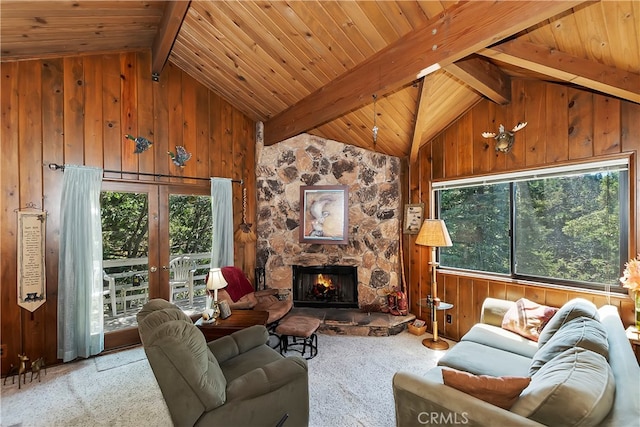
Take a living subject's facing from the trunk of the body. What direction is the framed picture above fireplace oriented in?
toward the camera

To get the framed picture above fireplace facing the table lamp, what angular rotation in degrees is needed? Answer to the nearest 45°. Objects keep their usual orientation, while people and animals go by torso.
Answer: approximately 45° to its right

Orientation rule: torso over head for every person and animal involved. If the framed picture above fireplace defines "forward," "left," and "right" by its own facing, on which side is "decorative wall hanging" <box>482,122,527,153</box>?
on its left

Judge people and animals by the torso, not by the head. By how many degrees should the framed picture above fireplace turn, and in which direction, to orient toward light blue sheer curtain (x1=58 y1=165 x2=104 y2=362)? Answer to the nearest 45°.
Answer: approximately 45° to its right

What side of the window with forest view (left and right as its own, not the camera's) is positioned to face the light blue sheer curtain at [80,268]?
front

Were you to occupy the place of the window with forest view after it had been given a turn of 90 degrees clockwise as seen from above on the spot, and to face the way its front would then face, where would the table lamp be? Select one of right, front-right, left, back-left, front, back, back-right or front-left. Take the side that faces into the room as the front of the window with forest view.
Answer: left

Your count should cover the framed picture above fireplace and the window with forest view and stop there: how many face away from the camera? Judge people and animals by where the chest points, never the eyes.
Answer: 0

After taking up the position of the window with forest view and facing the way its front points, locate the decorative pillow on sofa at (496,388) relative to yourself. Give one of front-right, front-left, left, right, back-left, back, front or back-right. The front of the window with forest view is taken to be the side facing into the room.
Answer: front-left

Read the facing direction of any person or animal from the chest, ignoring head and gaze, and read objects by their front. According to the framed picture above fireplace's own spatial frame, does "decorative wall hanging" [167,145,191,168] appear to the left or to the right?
on its right

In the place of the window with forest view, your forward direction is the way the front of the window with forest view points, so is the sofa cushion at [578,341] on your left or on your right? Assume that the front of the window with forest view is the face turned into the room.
on your left

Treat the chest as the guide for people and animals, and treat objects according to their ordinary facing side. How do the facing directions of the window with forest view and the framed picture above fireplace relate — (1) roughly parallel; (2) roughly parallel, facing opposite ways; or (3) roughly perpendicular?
roughly perpendicular

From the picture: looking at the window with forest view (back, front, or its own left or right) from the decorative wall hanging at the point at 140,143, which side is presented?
front

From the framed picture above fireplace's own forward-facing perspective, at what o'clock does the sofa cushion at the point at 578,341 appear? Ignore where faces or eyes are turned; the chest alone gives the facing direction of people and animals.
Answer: The sofa cushion is roughly at 11 o'clock from the framed picture above fireplace.

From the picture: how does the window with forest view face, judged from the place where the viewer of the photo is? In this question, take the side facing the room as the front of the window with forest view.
facing the viewer and to the left of the viewer
